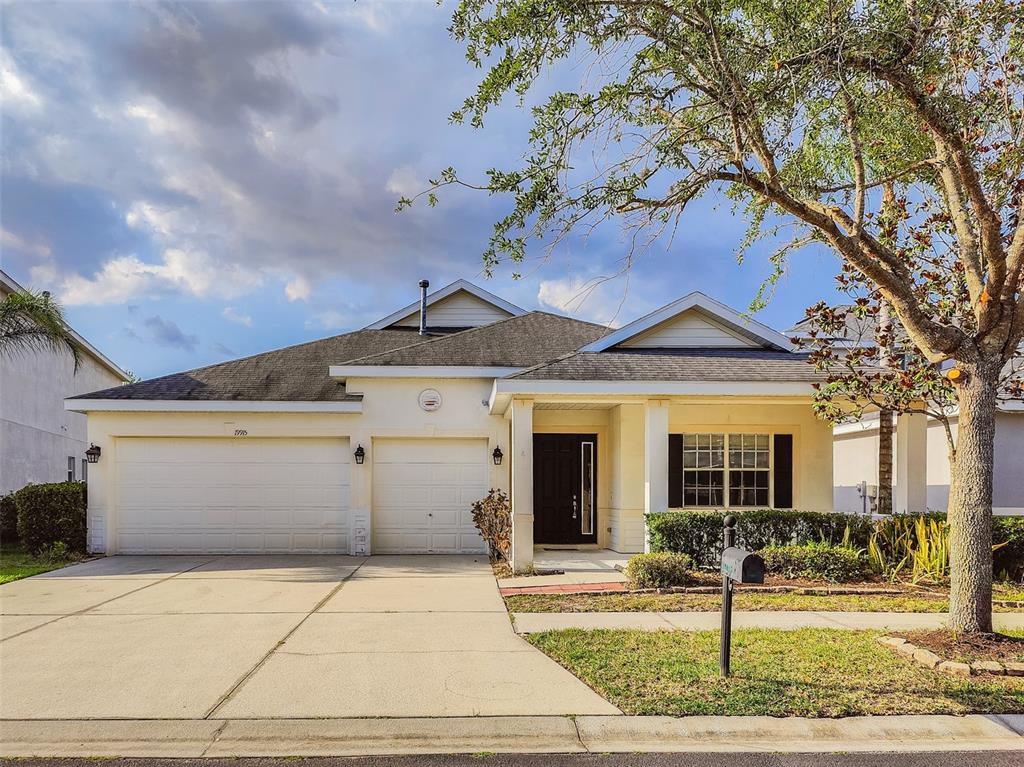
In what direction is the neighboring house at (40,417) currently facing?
toward the camera

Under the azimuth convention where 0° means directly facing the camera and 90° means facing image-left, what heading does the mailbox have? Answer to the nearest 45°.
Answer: approximately 315°

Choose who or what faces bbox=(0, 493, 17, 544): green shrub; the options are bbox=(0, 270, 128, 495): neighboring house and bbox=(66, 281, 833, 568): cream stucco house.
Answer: the neighboring house

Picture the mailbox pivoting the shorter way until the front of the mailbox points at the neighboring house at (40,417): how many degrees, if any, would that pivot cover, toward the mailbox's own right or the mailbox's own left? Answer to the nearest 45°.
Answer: approximately 180°

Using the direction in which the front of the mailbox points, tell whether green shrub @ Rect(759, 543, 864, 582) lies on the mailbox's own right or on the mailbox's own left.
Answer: on the mailbox's own left

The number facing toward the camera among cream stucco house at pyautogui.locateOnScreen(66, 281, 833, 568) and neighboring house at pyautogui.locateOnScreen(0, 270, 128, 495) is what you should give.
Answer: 2

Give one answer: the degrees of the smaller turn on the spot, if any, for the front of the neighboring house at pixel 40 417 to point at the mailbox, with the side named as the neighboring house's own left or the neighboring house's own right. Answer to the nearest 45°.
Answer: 0° — it already faces it

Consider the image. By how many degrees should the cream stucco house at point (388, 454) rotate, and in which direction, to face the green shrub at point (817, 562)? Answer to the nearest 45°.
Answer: approximately 45° to its left

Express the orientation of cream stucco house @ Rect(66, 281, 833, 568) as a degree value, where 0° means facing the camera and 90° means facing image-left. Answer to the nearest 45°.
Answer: approximately 0°

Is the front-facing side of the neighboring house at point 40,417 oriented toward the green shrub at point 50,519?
no

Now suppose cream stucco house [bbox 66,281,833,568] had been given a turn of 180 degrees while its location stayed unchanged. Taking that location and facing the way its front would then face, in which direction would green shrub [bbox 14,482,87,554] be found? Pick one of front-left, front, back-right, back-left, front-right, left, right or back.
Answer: left

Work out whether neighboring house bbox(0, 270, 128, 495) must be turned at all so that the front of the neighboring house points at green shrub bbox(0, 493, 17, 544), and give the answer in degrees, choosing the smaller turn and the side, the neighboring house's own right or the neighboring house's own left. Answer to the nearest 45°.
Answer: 0° — it already faces it
